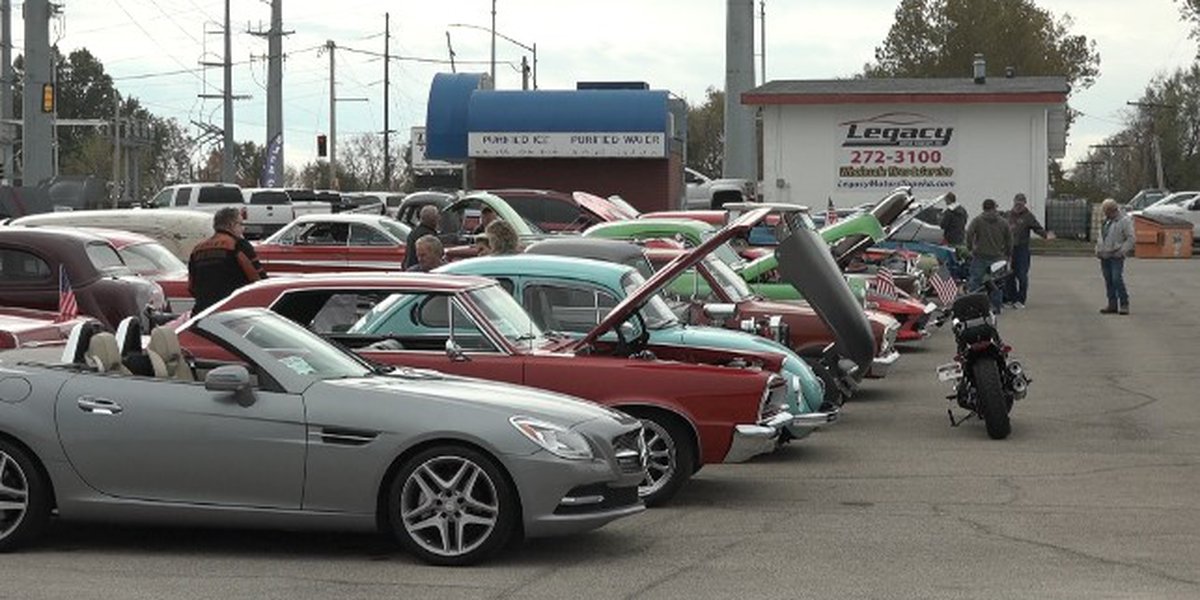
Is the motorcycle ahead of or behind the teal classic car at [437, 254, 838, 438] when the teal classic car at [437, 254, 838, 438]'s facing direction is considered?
ahead

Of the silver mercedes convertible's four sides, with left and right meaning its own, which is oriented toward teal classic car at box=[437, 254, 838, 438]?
left

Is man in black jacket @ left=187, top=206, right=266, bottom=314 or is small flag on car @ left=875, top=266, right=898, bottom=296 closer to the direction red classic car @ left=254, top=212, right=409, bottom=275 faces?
the man in black jacket

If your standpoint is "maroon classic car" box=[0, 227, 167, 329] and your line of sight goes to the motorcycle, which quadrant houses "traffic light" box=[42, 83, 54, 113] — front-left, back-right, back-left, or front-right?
back-left

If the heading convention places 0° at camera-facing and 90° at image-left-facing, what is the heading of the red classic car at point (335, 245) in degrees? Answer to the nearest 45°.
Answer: approximately 90°

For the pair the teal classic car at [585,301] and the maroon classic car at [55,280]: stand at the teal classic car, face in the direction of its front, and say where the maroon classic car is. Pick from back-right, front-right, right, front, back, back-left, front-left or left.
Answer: back-left

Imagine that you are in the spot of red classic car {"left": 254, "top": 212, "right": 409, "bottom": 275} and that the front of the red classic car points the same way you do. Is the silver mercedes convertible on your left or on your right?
on your left

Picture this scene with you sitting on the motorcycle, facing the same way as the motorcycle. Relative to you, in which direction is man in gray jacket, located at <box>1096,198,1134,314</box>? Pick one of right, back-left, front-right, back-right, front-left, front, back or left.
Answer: front

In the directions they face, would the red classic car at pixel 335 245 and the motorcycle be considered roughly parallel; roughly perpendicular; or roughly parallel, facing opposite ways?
roughly perpendicular

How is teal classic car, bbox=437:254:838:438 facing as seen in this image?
to the viewer's right

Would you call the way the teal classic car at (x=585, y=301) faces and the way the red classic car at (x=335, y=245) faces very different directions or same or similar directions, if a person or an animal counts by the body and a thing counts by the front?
very different directions

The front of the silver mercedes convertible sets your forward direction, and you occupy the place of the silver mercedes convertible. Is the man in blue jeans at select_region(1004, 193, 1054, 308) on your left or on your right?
on your left

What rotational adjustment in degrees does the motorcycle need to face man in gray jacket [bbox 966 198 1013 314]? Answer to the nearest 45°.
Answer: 0° — it already faces them

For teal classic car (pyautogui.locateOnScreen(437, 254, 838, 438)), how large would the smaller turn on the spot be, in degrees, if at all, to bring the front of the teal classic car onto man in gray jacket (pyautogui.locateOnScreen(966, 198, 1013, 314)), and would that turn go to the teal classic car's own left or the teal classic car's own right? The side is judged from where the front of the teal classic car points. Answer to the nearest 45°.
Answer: approximately 90° to the teal classic car's own left

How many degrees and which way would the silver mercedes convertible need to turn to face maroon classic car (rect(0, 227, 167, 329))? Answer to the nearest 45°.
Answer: approximately 90° to its left

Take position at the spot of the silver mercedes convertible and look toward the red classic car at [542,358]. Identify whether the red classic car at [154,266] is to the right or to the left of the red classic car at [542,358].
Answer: left
